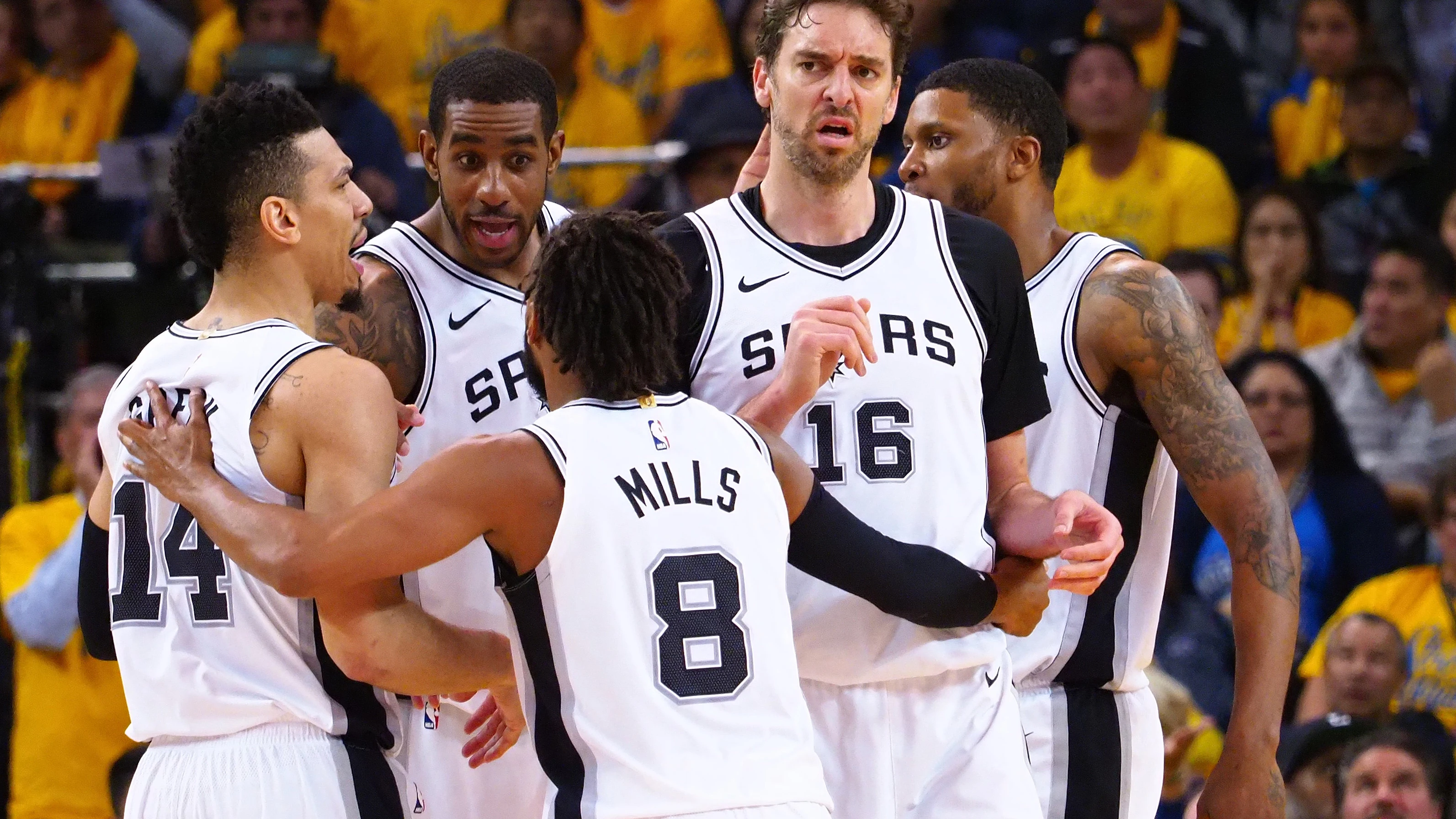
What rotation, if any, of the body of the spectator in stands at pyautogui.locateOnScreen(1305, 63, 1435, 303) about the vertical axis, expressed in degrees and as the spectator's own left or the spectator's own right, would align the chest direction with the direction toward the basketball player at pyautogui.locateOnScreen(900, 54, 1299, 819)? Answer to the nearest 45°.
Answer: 0° — they already face them

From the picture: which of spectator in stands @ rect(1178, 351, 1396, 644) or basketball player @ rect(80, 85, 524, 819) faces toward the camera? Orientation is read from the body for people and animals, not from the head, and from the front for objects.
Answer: the spectator in stands

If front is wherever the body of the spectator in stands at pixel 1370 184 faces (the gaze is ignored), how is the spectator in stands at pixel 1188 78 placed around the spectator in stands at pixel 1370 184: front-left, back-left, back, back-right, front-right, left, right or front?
right

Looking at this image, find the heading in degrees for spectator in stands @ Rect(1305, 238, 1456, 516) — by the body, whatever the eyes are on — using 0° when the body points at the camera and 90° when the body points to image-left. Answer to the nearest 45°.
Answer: approximately 45°

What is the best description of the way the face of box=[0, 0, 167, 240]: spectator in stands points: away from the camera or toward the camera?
toward the camera

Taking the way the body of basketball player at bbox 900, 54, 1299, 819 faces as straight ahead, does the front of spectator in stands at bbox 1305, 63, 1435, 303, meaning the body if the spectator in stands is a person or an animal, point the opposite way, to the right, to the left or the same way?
to the left

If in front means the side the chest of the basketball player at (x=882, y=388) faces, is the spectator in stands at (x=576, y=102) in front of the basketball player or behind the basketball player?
behind

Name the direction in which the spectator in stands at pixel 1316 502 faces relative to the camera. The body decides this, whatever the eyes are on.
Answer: toward the camera

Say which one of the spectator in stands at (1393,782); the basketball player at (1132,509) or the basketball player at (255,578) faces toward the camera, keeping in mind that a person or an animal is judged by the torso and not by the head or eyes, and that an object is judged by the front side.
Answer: the spectator in stands

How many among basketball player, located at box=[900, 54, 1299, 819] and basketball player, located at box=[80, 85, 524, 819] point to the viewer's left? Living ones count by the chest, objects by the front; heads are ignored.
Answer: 1

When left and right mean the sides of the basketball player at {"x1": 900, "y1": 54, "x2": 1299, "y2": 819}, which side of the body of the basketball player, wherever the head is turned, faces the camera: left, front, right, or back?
left

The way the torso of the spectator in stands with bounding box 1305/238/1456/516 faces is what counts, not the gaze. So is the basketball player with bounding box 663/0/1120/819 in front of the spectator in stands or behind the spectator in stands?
in front

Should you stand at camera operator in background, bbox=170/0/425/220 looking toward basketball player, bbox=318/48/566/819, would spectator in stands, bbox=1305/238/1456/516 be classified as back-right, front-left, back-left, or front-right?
front-left

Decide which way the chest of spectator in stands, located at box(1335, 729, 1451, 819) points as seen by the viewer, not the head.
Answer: toward the camera

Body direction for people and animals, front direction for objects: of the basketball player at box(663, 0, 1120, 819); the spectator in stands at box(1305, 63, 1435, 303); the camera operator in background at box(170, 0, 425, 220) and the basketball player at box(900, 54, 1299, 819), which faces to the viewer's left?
the basketball player at box(900, 54, 1299, 819)

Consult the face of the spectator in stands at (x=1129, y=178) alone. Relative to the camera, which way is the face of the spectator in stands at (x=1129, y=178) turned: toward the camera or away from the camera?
toward the camera

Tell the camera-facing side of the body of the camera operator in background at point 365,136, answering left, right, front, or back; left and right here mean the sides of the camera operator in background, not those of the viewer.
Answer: front

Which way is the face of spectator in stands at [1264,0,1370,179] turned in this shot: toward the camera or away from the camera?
toward the camera

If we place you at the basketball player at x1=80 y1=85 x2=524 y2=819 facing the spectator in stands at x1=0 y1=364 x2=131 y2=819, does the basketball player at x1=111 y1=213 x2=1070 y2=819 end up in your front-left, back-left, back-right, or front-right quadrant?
back-right

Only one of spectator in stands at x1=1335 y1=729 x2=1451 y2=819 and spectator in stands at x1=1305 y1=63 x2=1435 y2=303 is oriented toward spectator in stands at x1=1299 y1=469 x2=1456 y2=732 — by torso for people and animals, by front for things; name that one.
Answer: spectator in stands at x1=1305 y1=63 x2=1435 y2=303

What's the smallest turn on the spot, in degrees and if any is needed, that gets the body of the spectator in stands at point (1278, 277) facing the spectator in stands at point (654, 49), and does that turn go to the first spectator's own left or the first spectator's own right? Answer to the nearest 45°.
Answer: approximately 90° to the first spectator's own right
